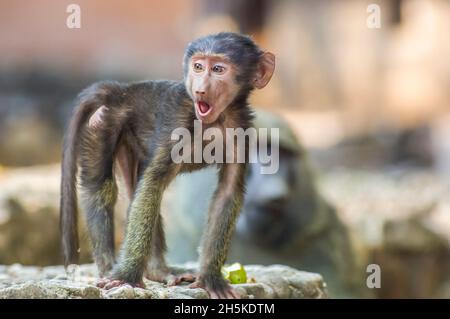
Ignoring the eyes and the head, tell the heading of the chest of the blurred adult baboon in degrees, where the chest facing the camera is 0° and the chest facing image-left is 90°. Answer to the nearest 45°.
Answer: approximately 45°
